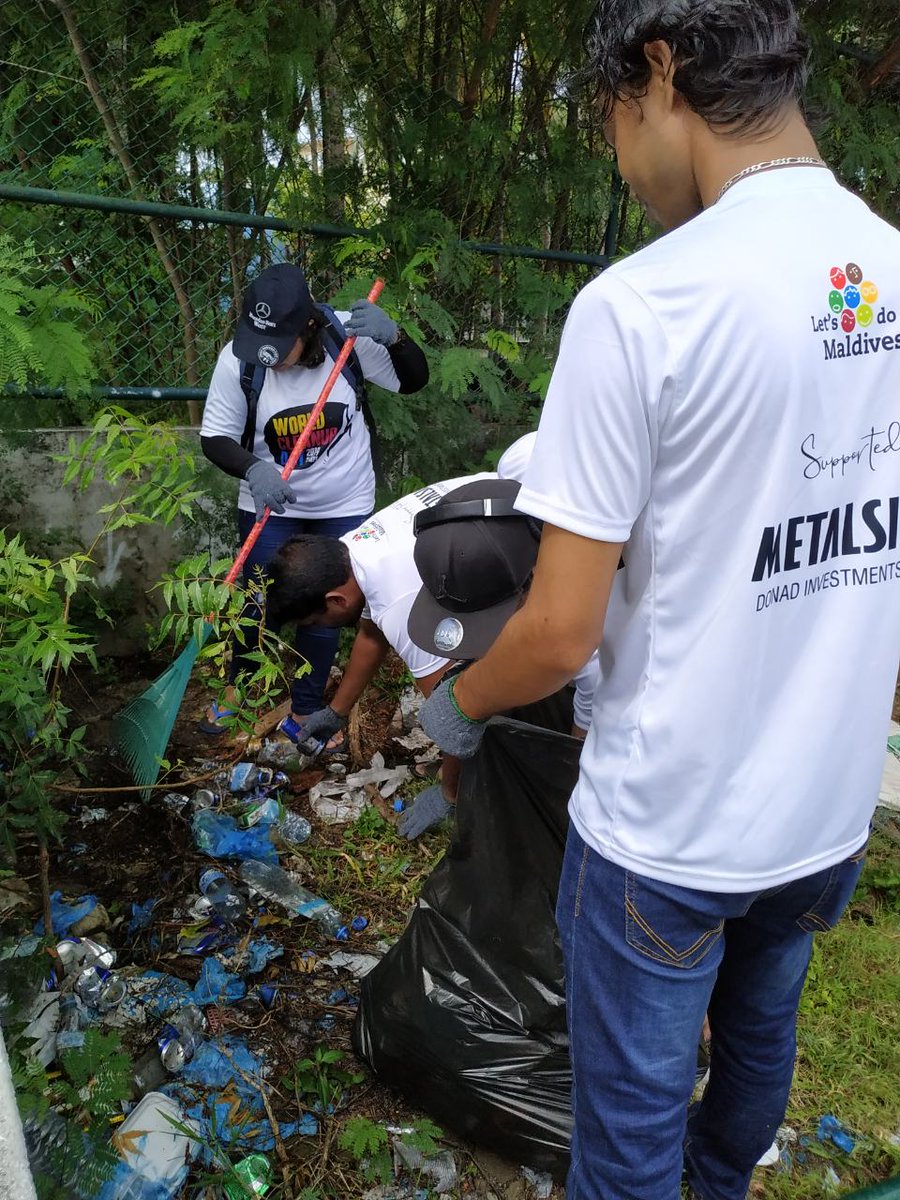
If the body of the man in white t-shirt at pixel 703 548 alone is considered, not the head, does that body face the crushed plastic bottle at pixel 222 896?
yes

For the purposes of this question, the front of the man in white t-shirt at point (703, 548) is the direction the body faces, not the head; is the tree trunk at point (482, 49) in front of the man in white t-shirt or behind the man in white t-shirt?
in front

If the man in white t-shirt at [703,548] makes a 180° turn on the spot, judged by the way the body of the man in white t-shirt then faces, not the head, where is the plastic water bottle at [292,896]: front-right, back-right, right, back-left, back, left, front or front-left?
back

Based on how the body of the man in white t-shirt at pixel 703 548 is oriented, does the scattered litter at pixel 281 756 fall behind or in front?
in front

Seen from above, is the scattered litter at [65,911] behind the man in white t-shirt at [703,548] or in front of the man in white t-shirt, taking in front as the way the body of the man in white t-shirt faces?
in front

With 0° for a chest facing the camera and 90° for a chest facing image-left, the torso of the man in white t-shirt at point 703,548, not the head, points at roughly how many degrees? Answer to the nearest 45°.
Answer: approximately 135°

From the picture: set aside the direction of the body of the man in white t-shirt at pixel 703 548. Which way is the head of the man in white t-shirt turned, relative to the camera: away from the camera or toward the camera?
away from the camera
